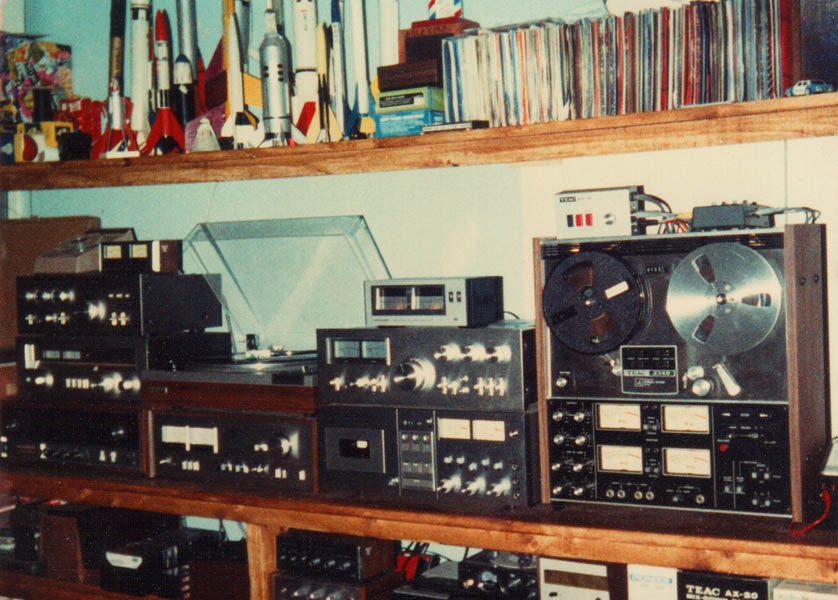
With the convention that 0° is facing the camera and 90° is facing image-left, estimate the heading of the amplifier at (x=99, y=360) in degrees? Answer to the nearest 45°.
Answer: approximately 45°

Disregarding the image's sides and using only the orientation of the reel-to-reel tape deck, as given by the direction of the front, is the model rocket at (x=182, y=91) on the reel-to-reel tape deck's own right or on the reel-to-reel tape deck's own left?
on the reel-to-reel tape deck's own right

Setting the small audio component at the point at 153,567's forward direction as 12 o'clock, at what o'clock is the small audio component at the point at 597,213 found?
the small audio component at the point at 597,213 is roughly at 9 o'clock from the small audio component at the point at 153,567.

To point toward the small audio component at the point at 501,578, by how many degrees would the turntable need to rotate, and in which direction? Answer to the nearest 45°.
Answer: approximately 45° to its left

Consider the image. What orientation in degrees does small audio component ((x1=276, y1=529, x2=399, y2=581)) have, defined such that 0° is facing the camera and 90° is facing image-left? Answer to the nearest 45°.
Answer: approximately 45°

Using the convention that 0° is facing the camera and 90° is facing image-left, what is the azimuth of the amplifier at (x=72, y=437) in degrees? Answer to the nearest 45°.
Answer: approximately 0°

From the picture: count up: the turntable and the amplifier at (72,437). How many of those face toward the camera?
2

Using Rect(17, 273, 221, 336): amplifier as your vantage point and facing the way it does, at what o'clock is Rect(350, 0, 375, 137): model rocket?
The model rocket is roughly at 8 o'clock from the amplifier.
